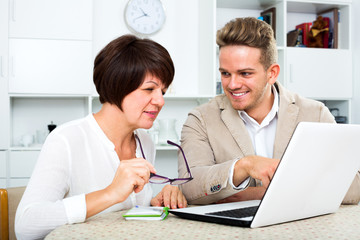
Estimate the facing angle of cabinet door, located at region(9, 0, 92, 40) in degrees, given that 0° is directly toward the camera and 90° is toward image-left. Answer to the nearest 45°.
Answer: approximately 0°

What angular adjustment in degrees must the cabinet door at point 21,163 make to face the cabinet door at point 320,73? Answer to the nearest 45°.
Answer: approximately 90° to its left

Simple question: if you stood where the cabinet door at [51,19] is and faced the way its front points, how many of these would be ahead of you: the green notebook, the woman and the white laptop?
3

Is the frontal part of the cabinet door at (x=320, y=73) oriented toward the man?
yes

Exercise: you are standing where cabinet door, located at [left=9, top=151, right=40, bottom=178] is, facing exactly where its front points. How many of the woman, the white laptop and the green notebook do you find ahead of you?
3

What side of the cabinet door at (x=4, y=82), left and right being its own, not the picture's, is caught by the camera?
front

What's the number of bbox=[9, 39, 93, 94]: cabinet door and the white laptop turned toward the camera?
1

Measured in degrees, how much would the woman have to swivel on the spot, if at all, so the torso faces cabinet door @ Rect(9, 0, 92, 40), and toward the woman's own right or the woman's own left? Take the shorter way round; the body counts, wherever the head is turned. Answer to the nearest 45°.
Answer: approximately 135° to the woman's own left

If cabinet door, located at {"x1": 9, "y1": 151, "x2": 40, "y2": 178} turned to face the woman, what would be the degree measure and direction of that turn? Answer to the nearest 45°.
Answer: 0° — it already faces them

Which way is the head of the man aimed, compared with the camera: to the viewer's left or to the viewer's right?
to the viewer's left

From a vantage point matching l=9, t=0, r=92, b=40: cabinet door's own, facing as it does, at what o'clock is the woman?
The woman is roughly at 12 o'clock from the cabinet door.

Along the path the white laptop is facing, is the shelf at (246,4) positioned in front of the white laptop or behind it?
in front

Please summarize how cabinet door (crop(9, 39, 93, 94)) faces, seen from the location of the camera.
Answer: facing the viewer

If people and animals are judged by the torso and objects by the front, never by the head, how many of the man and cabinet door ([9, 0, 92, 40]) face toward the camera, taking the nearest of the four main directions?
2
